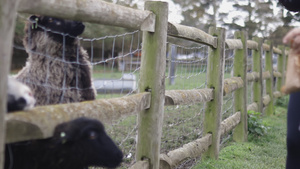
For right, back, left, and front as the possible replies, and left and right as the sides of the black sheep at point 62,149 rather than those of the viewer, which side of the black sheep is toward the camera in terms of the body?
right

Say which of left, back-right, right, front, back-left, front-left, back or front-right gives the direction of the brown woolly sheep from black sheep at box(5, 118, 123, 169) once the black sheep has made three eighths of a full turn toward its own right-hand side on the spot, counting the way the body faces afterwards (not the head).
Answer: back-right
